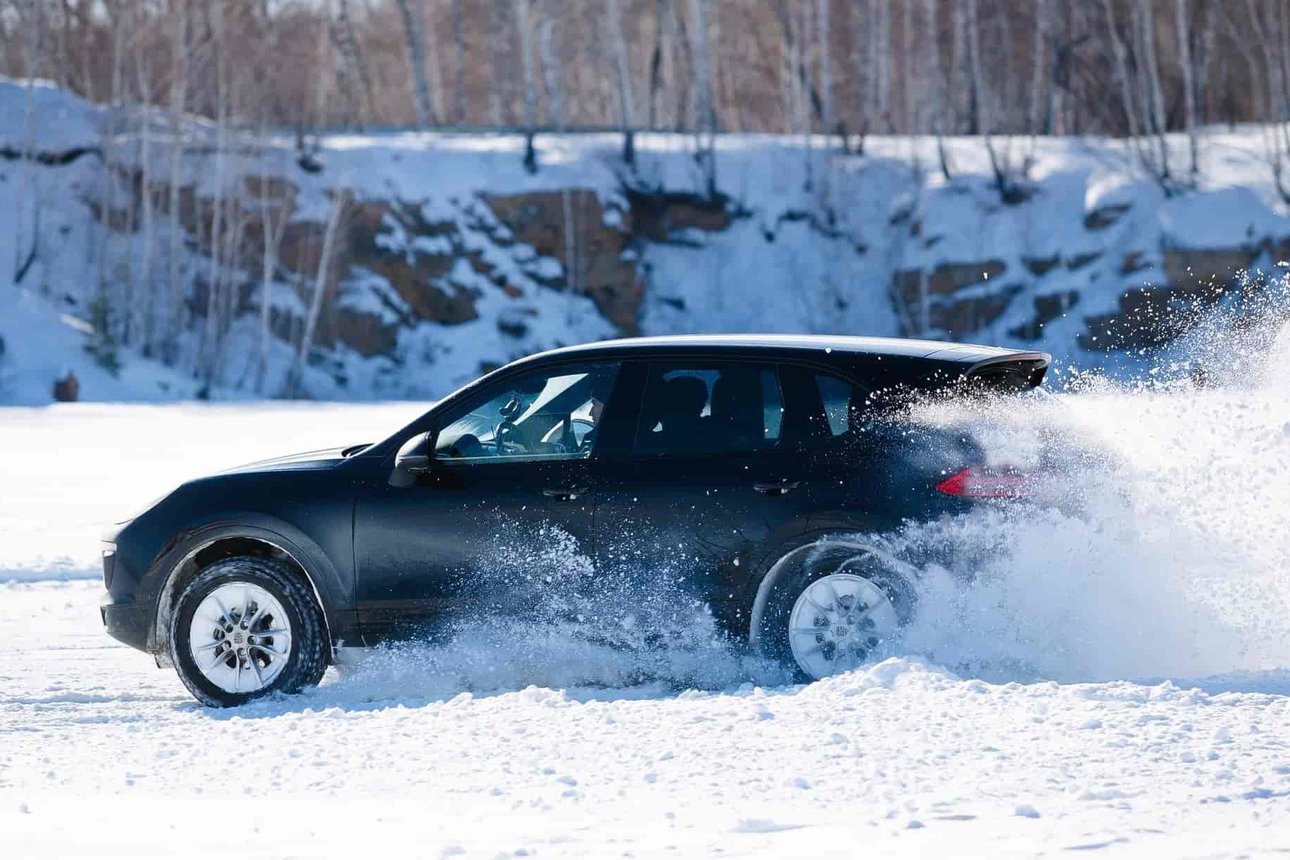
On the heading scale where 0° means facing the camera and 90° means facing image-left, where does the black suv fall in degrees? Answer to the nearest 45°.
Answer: approximately 90°

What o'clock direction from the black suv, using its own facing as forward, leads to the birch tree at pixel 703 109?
The birch tree is roughly at 3 o'clock from the black suv.

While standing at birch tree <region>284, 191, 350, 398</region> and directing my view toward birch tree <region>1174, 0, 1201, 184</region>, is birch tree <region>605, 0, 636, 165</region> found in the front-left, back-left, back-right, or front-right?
front-left

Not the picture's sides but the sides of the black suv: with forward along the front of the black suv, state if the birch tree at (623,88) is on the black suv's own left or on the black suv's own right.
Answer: on the black suv's own right

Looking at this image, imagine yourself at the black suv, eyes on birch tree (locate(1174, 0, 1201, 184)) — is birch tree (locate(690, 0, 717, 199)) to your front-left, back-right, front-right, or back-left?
front-left

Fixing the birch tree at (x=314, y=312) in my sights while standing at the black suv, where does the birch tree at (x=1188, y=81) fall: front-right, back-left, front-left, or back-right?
front-right

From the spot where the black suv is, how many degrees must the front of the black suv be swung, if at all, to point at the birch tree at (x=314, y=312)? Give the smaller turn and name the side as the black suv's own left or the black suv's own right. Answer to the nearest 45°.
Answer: approximately 90° to the black suv's own right

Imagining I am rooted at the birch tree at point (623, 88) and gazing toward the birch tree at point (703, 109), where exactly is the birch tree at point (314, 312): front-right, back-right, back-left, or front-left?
back-right
